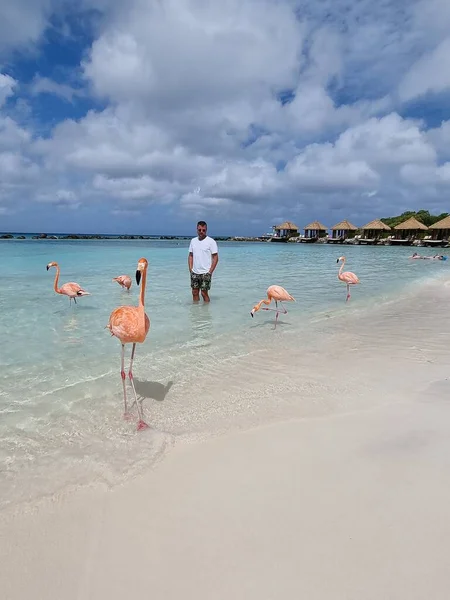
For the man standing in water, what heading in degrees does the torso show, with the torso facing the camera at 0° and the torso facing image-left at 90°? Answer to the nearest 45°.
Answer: approximately 0°

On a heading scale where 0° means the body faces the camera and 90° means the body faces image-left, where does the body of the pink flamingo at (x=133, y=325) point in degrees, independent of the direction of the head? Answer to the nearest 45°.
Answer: approximately 315°

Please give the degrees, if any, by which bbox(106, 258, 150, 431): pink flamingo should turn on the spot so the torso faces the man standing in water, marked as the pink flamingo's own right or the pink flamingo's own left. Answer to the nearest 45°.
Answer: approximately 135° to the pink flamingo's own left

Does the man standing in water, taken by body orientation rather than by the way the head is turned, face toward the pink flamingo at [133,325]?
yes
